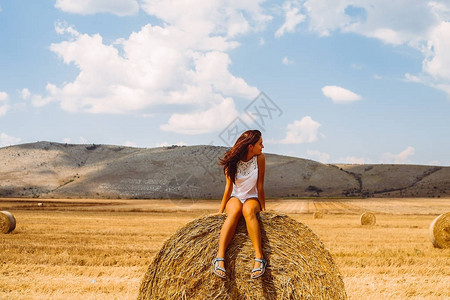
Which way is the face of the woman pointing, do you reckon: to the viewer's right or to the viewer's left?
to the viewer's right

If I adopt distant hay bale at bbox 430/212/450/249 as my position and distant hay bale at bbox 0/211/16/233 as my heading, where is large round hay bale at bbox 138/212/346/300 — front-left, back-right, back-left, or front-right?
front-left

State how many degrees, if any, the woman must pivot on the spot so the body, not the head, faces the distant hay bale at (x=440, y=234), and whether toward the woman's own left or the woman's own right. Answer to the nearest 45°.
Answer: approximately 135° to the woman's own left

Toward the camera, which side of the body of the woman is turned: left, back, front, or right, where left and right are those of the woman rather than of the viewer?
front

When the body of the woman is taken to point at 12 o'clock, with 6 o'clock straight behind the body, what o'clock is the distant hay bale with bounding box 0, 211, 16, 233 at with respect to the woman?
The distant hay bale is roughly at 5 o'clock from the woman.
